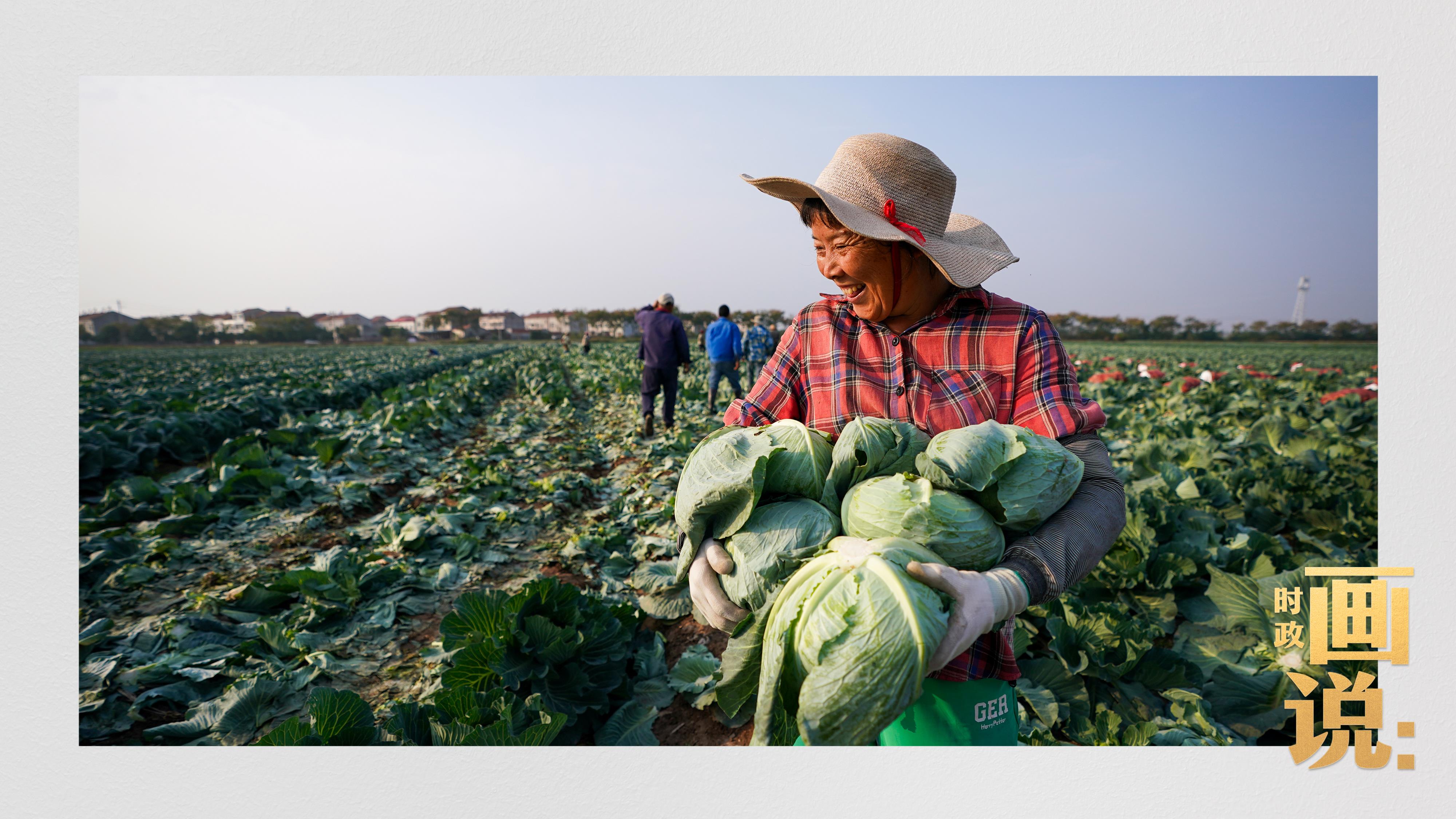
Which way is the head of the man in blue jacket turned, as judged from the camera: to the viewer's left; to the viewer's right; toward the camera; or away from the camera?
away from the camera

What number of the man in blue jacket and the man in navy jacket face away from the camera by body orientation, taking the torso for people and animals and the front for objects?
2

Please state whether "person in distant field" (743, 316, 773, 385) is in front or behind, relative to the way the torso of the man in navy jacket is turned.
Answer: in front

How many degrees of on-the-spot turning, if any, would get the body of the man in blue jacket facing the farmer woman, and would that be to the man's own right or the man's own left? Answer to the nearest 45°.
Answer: approximately 180°

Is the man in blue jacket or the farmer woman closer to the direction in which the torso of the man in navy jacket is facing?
the man in blue jacket

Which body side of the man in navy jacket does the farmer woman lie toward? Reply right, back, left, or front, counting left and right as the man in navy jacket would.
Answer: back

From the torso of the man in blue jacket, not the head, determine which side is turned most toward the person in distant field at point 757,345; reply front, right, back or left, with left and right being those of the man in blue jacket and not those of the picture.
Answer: front

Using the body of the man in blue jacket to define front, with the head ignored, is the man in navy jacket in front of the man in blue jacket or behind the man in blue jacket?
behind

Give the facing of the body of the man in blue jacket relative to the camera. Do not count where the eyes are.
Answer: away from the camera

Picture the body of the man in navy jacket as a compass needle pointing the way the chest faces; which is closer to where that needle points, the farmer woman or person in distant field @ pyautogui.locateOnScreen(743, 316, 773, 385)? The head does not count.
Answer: the person in distant field

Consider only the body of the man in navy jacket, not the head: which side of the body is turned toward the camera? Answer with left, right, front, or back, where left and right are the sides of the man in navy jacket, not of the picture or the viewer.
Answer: back
